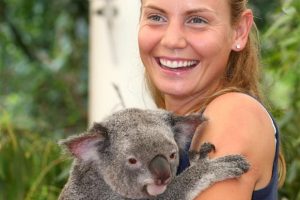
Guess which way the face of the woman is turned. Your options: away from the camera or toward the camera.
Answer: toward the camera
